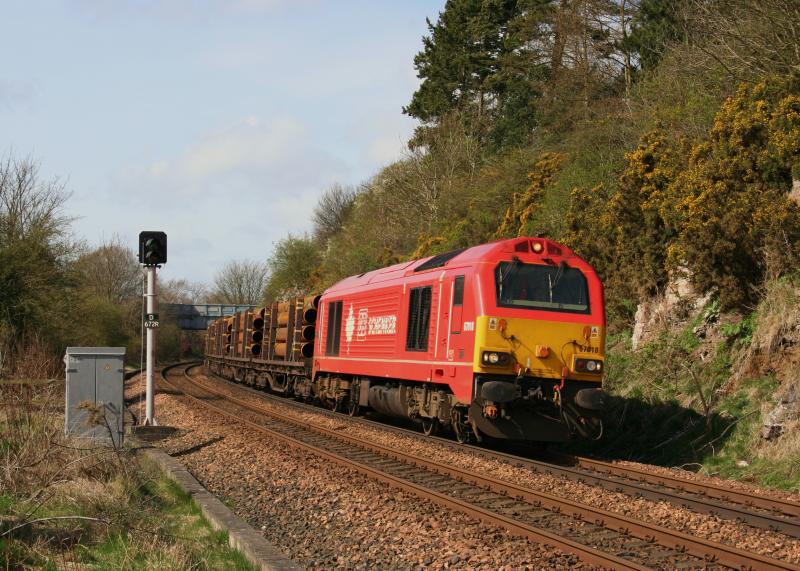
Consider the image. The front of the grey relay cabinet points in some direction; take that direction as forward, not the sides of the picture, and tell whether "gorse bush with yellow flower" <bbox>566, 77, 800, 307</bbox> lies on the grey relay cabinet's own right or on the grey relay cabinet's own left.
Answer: on the grey relay cabinet's own left

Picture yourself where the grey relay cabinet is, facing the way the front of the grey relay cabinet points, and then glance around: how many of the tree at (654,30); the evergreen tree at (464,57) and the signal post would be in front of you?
0

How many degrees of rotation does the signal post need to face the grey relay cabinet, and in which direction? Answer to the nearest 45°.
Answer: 0° — it already faces it

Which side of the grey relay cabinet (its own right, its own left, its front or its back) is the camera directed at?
front

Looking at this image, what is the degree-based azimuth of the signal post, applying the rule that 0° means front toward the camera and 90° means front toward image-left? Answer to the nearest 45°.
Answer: approximately 0°

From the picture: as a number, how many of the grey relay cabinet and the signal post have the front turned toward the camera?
2

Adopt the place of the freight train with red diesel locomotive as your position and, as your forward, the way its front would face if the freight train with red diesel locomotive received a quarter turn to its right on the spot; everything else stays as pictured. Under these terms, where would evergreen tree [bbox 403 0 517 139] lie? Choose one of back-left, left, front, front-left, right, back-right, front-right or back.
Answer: back-right

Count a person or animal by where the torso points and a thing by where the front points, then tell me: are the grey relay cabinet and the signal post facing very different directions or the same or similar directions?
same or similar directions
